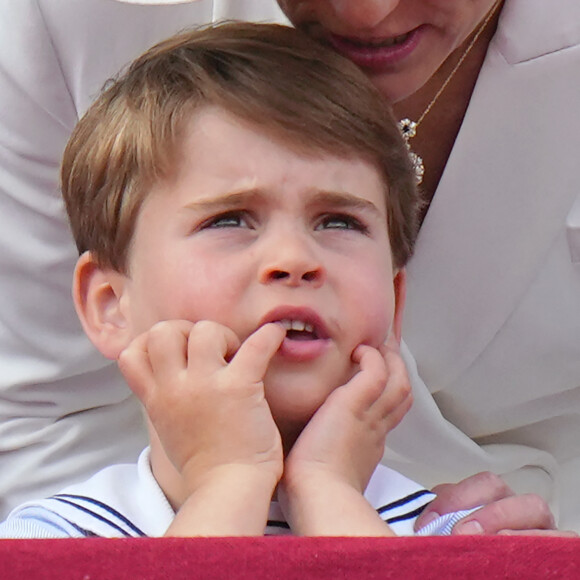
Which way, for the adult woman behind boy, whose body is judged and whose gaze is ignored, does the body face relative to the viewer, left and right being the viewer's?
facing the viewer

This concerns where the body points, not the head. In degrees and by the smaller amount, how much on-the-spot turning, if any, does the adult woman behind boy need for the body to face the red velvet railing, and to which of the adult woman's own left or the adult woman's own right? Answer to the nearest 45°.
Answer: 0° — they already face it
